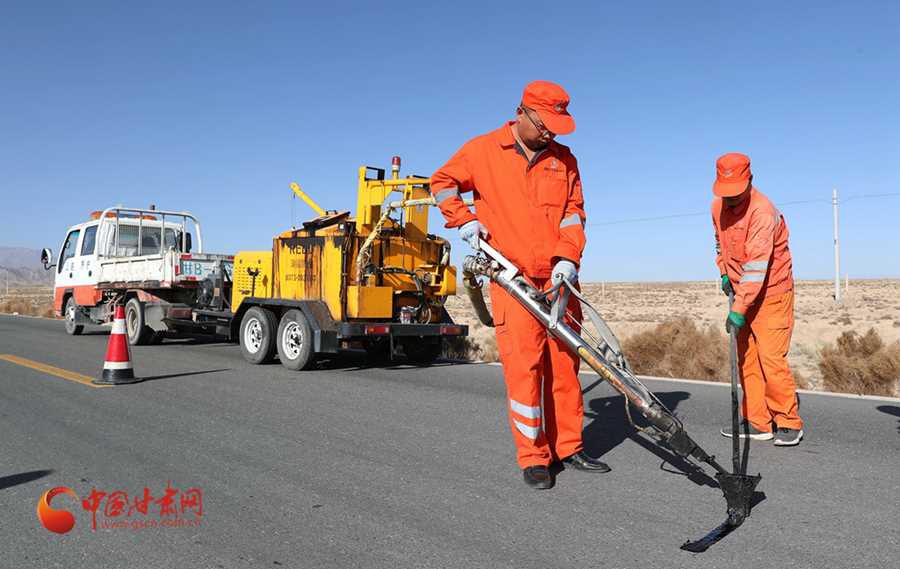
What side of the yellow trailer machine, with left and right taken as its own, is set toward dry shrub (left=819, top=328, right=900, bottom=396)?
back

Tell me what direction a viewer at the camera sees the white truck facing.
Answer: facing away from the viewer and to the left of the viewer

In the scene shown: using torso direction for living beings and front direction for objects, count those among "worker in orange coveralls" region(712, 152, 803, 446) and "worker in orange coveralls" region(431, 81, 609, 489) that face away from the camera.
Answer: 0

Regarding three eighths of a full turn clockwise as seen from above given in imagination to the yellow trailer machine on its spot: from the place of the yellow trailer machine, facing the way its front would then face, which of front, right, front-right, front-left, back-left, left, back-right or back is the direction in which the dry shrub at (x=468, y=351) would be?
front-left

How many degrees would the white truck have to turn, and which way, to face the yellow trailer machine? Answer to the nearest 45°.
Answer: approximately 180°

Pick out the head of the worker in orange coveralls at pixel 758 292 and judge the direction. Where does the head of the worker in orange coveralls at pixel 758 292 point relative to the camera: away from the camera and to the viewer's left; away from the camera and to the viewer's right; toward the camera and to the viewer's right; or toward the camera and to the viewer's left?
toward the camera and to the viewer's left

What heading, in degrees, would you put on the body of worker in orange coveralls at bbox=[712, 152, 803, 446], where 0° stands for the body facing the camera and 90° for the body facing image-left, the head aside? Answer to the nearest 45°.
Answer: approximately 45°

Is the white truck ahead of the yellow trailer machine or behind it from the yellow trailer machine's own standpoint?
ahead

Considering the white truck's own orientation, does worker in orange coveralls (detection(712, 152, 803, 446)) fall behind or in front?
behind

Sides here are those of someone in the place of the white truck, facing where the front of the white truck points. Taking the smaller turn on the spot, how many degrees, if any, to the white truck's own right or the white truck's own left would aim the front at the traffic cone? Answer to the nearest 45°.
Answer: approximately 135° to the white truck's own left

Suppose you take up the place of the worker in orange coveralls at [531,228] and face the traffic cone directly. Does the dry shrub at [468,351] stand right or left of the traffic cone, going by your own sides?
right

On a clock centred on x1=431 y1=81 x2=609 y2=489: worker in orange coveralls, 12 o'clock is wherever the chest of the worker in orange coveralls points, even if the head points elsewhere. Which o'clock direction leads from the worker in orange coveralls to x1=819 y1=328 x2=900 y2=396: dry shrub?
The dry shrub is roughly at 9 o'clock from the worker in orange coveralls.

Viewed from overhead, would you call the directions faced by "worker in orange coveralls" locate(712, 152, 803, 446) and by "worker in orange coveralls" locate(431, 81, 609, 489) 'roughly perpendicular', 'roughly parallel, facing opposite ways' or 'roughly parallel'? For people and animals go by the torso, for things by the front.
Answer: roughly perpendicular

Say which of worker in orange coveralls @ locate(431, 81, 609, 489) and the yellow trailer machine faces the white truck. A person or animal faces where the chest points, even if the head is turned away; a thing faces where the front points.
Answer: the yellow trailer machine
